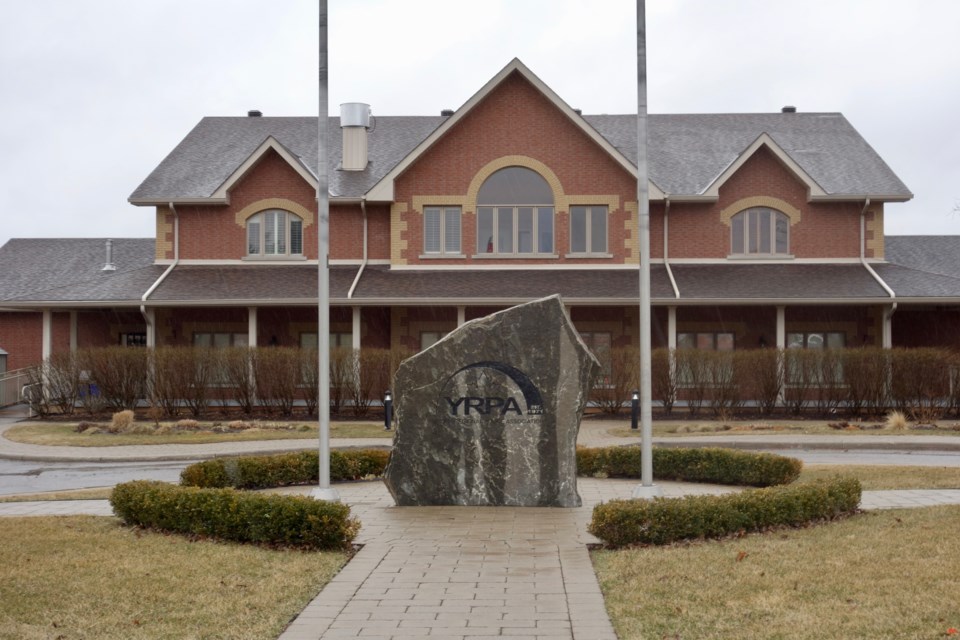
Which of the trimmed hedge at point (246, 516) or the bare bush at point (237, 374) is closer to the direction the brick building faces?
the trimmed hedge

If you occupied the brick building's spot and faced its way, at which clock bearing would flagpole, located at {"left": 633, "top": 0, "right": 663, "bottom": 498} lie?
The flagpole is roughly at 12 o'clock from the brick building.

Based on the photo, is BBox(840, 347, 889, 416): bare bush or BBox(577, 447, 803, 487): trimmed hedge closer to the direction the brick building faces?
the trimmed hedge

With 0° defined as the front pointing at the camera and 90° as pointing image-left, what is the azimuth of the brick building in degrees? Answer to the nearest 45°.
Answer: approximately 0°

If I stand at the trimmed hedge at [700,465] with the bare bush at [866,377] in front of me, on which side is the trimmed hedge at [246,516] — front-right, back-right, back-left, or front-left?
back-left

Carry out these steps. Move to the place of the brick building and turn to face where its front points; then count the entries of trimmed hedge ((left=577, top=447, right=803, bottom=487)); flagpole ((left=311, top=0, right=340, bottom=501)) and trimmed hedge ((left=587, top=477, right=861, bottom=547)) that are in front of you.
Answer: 3

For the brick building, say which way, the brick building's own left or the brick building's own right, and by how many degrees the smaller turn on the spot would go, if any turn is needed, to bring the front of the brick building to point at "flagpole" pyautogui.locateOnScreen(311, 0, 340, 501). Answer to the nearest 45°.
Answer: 0° — it already faces it

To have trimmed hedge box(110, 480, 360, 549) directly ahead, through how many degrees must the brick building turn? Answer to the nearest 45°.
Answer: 0° — it already faces it

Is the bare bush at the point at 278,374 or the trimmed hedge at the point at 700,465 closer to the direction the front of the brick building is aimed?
the trimmed hedge

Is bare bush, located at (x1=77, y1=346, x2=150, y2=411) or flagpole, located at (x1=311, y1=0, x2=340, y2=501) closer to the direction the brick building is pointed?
the flagpole
